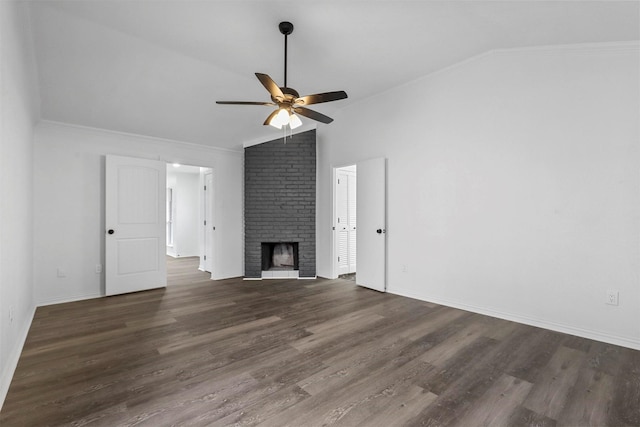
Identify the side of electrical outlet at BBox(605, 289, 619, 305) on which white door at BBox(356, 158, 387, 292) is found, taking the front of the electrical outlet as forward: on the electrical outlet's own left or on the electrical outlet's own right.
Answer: on the electrical outlet's own right

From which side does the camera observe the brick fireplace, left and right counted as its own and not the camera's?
front

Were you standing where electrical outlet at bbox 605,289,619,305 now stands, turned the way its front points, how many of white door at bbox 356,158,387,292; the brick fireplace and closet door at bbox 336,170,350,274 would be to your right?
3

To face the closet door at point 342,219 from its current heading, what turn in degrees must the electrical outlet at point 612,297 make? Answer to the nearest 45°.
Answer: approximately 90° to its right

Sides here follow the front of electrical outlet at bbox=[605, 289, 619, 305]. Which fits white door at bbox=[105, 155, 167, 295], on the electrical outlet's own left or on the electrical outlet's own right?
on the electrical outlet's own right

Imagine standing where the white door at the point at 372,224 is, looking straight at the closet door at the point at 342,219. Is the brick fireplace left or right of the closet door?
left

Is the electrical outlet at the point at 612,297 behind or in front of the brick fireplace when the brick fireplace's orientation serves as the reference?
in front

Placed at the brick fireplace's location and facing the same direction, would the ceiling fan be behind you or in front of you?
in front

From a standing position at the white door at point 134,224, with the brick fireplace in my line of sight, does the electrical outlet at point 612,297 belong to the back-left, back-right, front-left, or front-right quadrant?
front-right

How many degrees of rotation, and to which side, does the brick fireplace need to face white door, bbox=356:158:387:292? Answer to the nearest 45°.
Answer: approximately 45° to its left

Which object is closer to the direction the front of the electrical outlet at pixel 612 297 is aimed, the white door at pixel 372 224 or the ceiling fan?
the ceiling fan

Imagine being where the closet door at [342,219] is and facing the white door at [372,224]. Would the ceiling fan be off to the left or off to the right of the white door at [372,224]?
right

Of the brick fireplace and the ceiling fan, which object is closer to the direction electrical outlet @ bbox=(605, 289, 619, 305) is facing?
the ceiling fan
